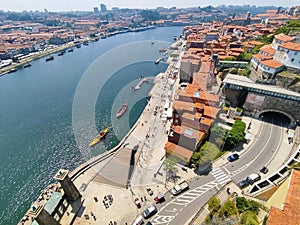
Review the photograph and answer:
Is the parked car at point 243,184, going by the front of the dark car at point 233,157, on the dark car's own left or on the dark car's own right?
on the dark car's own left

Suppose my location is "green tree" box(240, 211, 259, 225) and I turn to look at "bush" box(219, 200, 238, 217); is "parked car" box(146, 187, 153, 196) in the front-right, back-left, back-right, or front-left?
front-left
